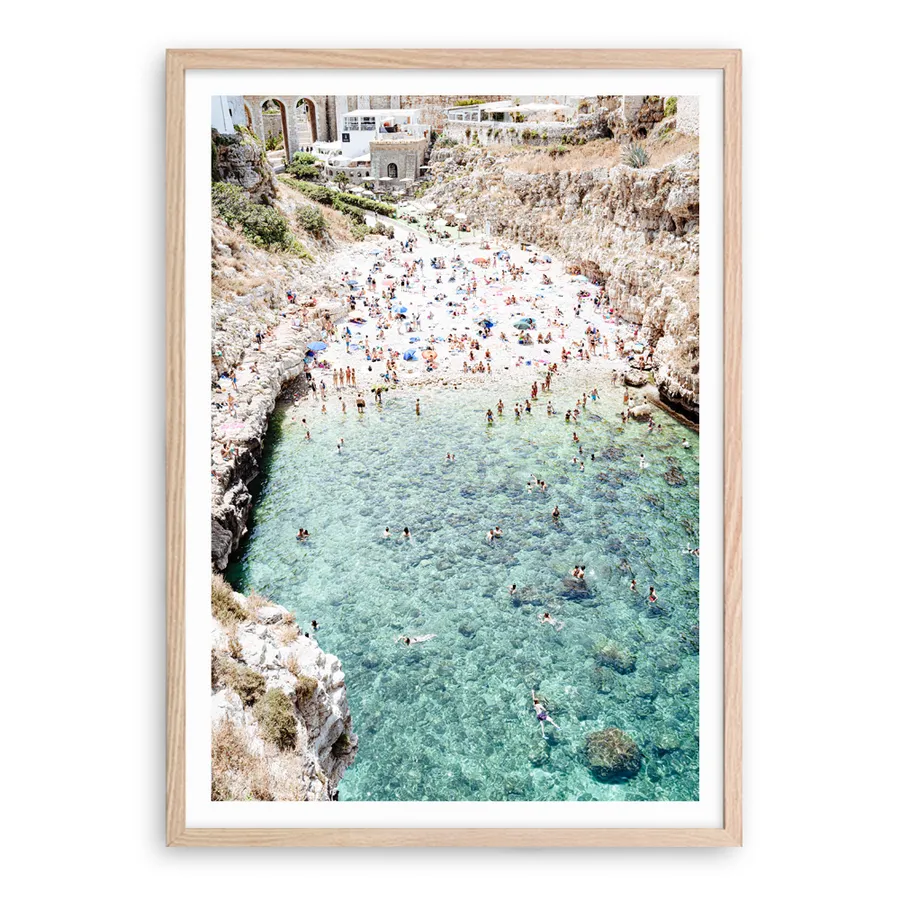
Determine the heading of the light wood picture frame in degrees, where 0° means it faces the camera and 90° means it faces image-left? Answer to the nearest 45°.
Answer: approximately 0°
